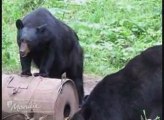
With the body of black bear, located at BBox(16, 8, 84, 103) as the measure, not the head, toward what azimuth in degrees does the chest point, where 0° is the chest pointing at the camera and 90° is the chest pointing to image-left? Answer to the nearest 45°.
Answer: approximately 45°

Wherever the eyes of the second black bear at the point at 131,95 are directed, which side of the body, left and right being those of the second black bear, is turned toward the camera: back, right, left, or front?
left
